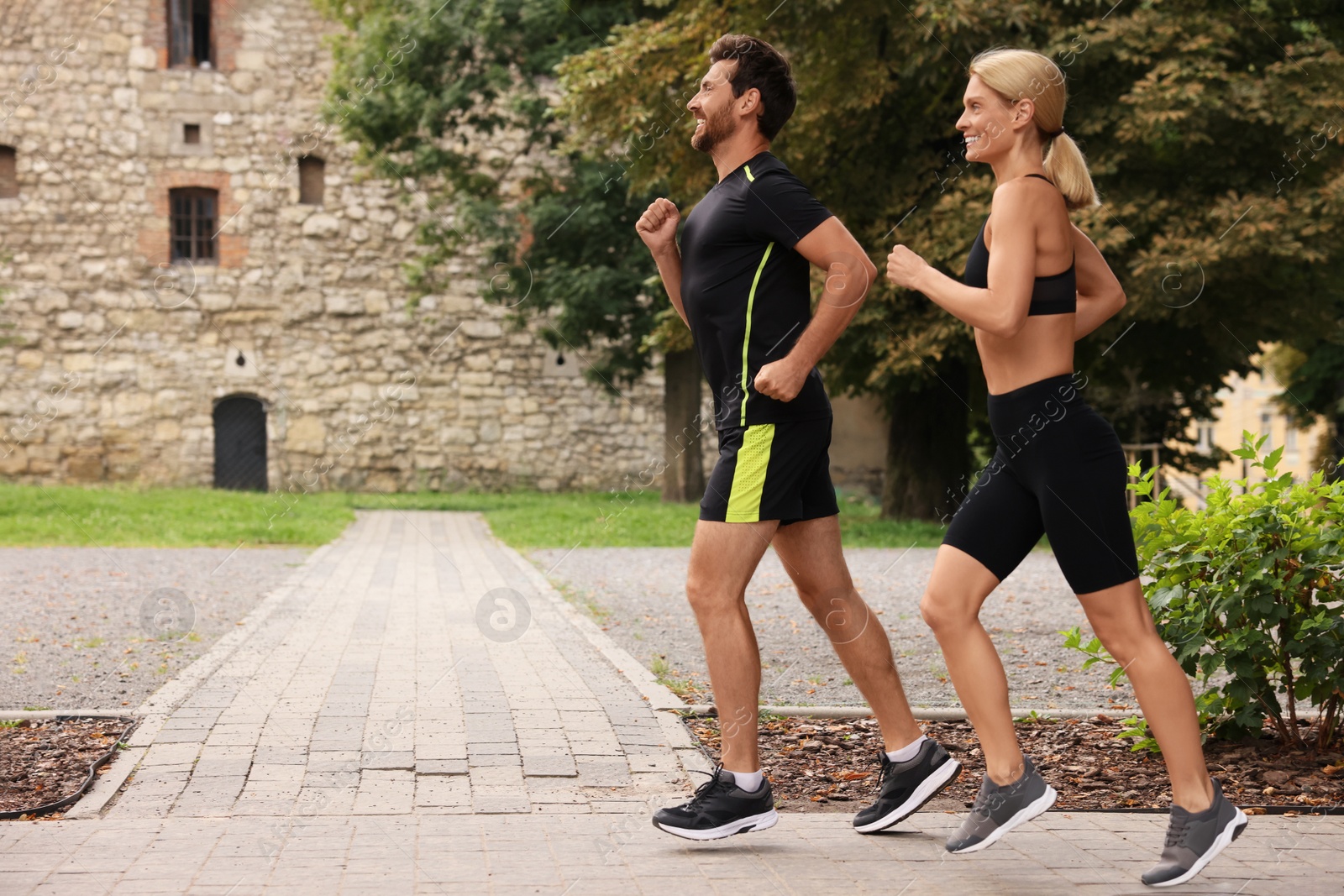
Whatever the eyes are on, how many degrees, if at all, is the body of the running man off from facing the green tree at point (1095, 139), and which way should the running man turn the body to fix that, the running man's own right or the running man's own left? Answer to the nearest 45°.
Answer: approximately 90° to the running man's own right

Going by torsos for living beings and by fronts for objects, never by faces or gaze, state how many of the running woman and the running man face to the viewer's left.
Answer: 2

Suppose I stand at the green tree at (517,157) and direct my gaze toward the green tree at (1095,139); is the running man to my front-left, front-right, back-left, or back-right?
front-right

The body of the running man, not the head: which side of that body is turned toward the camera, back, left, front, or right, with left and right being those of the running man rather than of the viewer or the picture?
left

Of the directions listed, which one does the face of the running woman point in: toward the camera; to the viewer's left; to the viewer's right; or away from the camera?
to the viewer's left

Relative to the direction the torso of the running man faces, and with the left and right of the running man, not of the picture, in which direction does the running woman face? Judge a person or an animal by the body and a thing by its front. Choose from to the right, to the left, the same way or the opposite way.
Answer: the same way

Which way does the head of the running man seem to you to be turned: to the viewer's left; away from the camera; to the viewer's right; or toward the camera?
to the viewer's left

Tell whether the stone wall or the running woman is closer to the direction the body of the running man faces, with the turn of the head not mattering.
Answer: the stone wall

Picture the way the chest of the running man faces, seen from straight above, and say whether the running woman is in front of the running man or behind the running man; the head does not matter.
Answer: behind

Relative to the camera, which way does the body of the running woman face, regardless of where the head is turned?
to the viewer's left

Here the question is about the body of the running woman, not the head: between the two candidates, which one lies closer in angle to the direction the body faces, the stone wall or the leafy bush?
the stone wall

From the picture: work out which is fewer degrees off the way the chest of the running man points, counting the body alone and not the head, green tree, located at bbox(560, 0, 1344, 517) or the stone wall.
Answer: the stone wall

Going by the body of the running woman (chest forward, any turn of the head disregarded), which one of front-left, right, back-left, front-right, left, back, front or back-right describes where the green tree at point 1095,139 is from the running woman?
right
